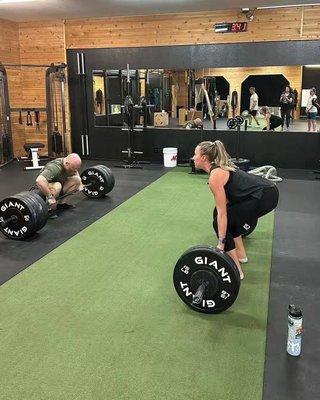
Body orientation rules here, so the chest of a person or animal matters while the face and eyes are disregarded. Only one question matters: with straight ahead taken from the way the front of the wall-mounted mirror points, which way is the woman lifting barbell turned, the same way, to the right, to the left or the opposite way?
to the right

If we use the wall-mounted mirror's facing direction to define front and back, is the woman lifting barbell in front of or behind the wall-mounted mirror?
in front

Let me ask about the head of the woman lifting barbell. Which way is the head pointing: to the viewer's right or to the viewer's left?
to the viewer's left

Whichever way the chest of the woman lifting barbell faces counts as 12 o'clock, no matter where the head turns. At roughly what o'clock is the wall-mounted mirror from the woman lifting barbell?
The wall-mounted mirror is roughly at 3 o'clock from the woman lifting barbell.

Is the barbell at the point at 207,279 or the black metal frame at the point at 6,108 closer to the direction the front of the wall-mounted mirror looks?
the barbell

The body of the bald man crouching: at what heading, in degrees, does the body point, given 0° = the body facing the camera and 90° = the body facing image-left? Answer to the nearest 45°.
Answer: approximately 315°

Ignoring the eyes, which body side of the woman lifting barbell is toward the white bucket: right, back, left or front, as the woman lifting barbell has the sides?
right

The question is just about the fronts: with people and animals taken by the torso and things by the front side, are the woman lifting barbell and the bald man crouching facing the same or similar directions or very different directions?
very different directions

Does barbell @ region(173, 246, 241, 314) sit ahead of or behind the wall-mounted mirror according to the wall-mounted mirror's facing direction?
ahead

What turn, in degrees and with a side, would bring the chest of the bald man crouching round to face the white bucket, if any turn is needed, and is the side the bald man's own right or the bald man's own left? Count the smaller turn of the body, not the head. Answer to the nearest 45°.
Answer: approximately 90° to the bald man's own left

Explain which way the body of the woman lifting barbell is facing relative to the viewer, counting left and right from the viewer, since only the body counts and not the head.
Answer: facing to the left of the viewer

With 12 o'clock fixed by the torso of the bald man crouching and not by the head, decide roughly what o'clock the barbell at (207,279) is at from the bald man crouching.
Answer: The barbell is roughly at 1 o'clock from the bald man crouching.

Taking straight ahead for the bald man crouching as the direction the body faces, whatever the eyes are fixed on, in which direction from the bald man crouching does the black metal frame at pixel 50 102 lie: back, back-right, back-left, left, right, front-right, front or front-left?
back-left

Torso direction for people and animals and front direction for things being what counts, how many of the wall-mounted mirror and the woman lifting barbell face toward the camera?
1

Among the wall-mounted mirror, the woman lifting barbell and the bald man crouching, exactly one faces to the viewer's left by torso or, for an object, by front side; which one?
the woman lifting barbell
